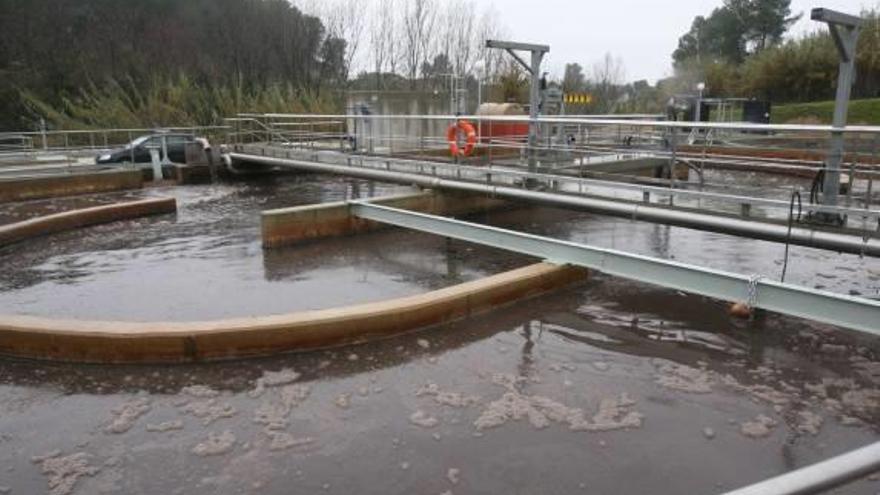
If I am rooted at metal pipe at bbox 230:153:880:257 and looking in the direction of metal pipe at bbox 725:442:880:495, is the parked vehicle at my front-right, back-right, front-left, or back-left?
back-right

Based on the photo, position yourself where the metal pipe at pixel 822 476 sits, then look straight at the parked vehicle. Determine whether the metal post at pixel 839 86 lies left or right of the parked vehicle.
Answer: right

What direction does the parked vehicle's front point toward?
to the viewer's left

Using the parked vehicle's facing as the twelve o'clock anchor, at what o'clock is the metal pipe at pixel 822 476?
The metal pipe is roughly at 9 o'clock from the parked vehicle.

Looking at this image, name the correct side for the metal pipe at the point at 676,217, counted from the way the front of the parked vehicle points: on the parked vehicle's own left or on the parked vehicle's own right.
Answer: on the parked vehicle's own left

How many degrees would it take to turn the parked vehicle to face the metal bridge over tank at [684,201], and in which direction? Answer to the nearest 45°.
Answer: approximately 90° to its left
